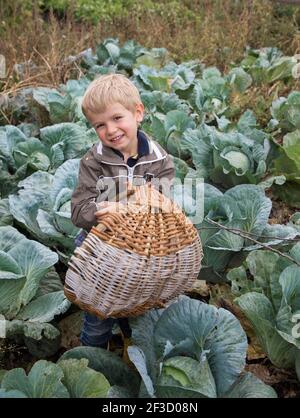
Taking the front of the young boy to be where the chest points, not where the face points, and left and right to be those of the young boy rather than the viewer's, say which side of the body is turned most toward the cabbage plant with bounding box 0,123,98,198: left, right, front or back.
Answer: back

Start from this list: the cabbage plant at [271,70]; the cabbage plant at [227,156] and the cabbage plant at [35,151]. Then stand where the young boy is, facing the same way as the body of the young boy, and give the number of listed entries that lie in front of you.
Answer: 0

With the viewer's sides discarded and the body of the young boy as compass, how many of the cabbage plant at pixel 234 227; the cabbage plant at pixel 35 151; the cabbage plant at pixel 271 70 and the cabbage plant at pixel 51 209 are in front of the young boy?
0

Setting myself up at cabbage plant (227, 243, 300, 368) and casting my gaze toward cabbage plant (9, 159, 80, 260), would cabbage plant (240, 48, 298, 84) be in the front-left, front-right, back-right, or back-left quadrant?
front-right

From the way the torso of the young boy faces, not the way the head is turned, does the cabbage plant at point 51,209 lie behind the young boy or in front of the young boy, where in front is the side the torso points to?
behind

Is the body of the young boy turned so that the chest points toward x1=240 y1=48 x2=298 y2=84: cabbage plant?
no

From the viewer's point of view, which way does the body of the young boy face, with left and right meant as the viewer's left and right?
facing the viewer

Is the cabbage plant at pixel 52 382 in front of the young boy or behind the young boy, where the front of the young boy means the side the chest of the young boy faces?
in front

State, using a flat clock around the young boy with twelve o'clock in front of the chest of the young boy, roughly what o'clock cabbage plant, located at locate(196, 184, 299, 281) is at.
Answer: The cabbage plant is roughly at 8 o'clock from the young boy.

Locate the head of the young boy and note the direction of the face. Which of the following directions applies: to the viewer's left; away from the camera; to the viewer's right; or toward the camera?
toward the camera

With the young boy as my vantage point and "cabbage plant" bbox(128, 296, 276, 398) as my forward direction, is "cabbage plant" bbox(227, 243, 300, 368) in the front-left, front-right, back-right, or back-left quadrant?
front-left

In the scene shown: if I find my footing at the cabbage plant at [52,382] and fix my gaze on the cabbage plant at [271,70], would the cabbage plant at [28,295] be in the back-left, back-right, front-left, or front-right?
front-left

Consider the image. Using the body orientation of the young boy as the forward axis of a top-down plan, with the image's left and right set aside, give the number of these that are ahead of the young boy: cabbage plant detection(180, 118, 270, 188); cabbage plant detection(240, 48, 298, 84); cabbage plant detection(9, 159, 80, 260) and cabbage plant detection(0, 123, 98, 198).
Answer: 0

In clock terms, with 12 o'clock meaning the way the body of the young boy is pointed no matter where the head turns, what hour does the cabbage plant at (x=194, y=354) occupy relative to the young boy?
The cabbage plant is roughly at 11 o'clock from the young boy.

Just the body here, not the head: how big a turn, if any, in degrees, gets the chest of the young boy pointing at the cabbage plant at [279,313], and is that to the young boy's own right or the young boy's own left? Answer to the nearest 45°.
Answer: approximately 90° to the young boy's own left

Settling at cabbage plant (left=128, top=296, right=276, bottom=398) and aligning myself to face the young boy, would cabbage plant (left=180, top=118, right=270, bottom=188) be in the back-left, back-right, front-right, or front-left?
front-right
